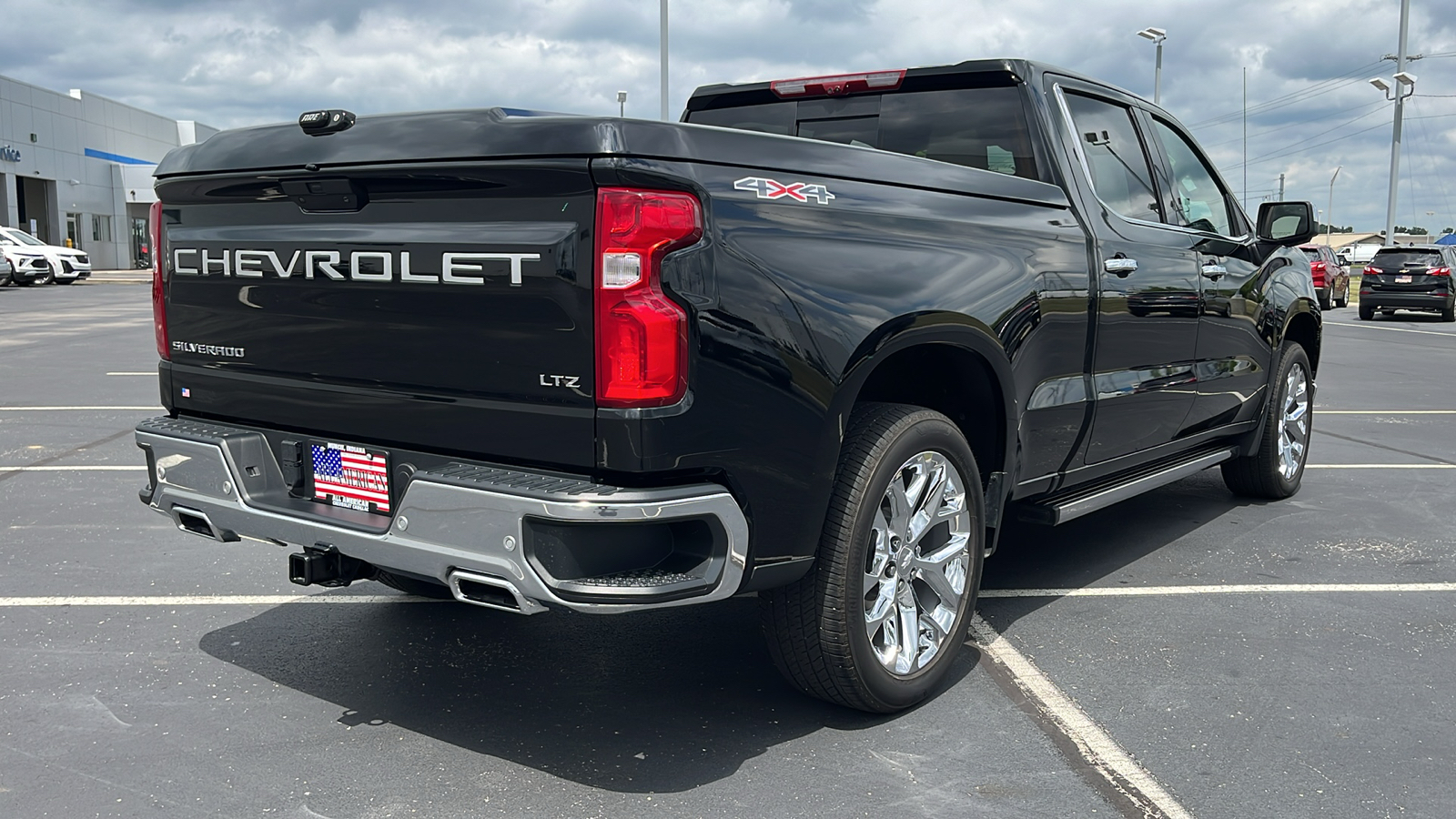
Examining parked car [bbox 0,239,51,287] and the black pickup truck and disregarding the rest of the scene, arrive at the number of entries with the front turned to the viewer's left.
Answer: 0

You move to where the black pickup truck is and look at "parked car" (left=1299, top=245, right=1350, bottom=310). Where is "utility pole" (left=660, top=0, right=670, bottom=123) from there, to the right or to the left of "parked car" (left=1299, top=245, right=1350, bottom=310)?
left
